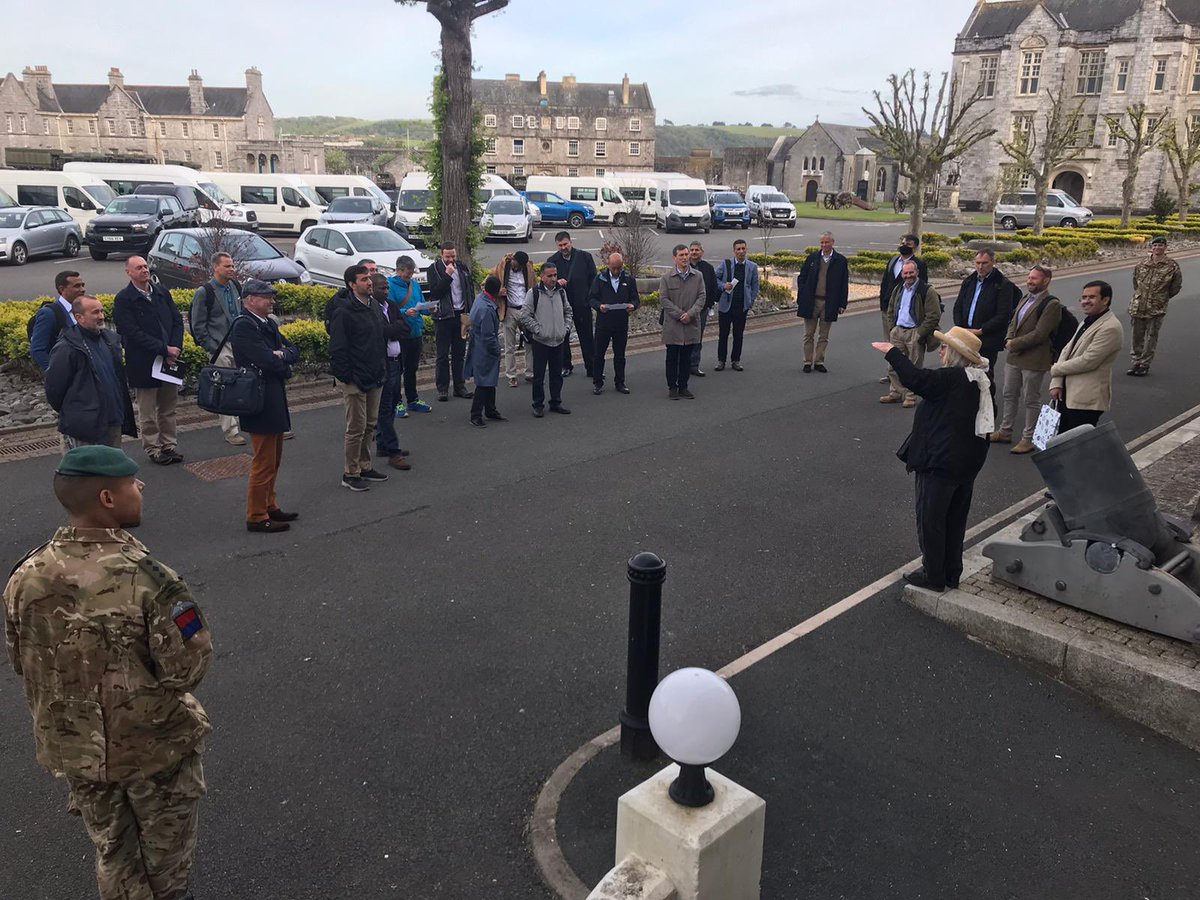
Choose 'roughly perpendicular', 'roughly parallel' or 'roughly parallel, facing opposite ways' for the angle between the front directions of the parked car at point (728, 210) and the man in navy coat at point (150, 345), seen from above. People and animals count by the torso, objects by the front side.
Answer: roughly perpendicular

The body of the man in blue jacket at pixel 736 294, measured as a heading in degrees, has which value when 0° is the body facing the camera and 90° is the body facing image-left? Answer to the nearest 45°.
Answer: approximately 0°

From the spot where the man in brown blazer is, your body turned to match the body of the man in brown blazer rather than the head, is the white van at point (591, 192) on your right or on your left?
on your right

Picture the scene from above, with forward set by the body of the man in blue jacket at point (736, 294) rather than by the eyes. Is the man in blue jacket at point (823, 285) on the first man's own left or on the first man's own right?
on the first man's own left

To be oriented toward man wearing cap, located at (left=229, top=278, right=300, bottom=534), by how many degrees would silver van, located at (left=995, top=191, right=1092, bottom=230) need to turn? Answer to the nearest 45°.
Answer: approximately 90° to its right

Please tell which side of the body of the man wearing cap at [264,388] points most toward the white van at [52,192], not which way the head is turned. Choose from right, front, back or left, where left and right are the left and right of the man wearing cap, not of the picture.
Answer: left

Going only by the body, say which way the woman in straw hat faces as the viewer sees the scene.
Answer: to the viewer's left

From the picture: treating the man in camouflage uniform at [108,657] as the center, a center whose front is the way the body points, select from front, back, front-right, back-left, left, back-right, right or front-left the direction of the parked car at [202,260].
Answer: front-left

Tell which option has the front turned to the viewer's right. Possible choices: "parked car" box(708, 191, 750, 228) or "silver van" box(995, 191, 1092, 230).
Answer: the silver van

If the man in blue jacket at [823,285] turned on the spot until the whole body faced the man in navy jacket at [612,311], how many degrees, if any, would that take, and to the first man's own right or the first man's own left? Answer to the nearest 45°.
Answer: approximately 45° to the first man's own right

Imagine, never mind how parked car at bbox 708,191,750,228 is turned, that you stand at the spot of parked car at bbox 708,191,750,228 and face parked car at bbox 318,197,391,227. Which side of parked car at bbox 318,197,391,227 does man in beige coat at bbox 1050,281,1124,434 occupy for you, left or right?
left

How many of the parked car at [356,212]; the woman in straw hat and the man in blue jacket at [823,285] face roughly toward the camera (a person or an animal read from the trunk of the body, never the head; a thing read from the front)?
2

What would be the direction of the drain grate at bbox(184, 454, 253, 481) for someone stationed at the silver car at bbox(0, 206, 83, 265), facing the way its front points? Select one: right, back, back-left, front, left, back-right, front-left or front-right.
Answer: front-left

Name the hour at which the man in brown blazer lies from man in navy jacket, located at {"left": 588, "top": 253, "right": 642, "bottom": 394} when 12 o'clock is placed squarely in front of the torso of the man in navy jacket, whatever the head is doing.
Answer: The man in brown blazer is roughly at 10 o'clock from the man in navy jacket.

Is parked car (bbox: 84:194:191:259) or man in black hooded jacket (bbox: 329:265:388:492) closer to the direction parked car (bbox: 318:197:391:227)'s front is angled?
the man in black hooded jacket

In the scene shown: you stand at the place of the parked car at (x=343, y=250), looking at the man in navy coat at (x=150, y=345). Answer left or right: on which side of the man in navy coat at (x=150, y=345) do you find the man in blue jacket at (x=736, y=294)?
left
